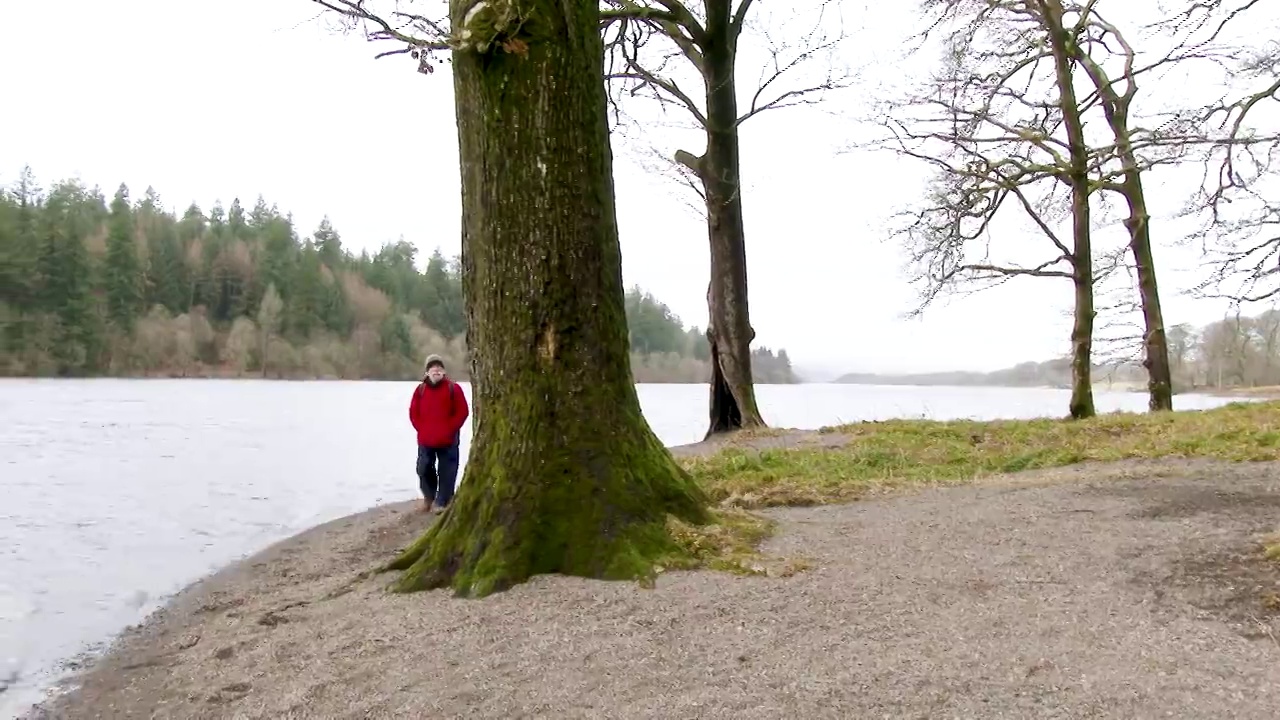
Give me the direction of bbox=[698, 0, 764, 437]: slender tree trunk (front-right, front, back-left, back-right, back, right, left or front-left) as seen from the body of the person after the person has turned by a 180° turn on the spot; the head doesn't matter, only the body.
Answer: front-right

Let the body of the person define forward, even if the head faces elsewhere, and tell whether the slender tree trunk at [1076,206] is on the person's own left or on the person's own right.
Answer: on the person's own left

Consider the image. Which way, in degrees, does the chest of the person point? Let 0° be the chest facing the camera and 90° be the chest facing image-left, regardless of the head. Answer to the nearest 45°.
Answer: approximately 0°
